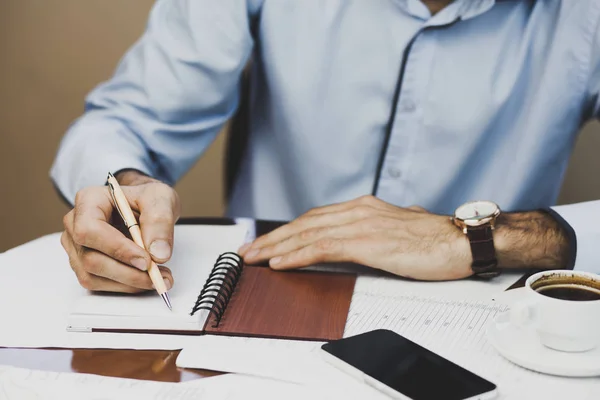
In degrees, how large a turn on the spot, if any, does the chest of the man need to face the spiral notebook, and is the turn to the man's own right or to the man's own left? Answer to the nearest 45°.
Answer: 0° — they already face it

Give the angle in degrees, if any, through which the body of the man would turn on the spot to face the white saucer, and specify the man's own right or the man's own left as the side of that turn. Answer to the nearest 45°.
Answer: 0° — they already face it

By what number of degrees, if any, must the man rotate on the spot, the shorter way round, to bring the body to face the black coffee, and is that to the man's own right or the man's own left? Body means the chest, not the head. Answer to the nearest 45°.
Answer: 0° — they already face it

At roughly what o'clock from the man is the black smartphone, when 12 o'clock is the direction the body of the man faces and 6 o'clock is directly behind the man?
The black smartphone is roughly at 12 o'clock from the man.

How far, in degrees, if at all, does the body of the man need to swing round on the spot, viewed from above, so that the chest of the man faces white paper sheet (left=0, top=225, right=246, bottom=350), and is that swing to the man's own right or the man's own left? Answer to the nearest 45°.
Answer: approximately 45° to the man's own right

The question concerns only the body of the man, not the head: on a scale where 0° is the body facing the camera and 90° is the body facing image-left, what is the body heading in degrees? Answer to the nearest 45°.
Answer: approximately 0°

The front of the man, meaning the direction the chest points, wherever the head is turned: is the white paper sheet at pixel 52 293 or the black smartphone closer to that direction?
the black smartphone
